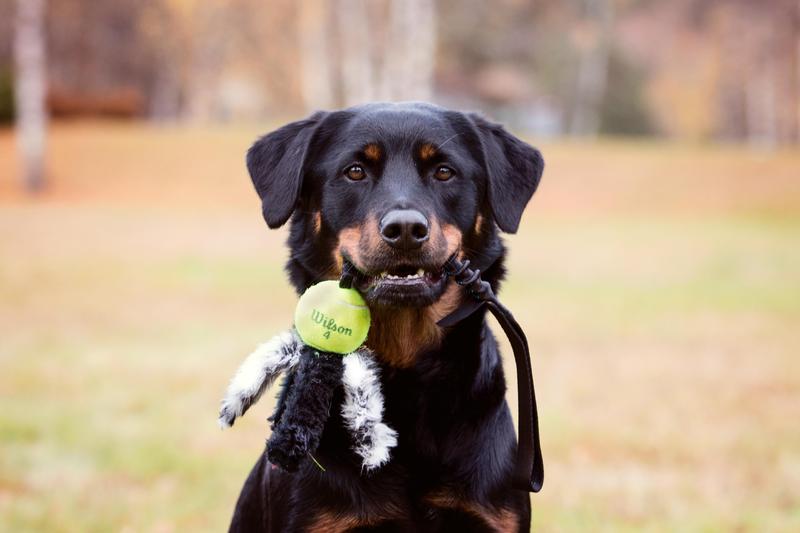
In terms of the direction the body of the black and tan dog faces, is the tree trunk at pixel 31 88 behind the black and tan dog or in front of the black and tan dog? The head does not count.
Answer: behind

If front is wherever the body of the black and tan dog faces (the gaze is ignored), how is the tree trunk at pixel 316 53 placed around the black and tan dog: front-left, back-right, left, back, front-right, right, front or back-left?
back

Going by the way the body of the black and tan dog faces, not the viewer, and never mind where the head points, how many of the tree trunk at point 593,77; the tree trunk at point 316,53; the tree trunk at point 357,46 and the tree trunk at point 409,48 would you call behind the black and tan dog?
4

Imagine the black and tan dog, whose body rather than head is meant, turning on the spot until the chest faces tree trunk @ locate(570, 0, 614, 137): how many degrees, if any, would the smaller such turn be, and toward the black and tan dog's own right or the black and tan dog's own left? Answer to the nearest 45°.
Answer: approximately 180°

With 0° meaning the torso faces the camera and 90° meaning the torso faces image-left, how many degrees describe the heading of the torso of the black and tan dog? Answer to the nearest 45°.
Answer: approximately 0°

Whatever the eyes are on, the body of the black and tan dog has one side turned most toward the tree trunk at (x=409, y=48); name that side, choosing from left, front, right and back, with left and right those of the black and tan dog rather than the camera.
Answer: back

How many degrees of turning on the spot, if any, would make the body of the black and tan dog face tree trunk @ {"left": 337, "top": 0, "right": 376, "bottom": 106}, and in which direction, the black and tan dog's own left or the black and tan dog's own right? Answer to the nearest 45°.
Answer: approximately 180°
